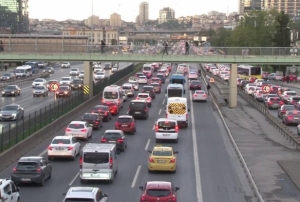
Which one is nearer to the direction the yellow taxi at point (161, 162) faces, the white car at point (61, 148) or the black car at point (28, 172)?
the white car

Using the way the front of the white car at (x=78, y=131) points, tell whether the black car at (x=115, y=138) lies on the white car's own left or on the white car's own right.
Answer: on the white car's own right

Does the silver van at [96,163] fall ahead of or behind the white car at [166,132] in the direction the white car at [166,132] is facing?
behind

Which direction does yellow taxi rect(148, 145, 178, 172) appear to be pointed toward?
away from the camera

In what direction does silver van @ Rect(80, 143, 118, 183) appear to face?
away from the camera

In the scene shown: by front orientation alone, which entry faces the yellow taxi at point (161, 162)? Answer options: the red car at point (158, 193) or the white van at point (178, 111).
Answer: the red car

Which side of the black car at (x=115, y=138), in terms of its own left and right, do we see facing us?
back

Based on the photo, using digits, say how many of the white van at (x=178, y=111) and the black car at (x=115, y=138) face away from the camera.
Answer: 2

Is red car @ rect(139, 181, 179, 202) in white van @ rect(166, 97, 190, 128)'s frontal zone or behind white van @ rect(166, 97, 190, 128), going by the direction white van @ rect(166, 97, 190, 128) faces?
behind

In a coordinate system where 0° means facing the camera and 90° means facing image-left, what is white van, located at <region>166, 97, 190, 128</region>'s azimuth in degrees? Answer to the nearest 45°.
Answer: approximately 180°

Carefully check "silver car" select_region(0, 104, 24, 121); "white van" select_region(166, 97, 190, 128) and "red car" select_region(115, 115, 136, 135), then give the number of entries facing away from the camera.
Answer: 2

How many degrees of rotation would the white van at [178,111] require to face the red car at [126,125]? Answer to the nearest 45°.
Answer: approximately 135° to its left

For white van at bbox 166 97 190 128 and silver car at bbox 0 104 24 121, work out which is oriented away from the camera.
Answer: the white van

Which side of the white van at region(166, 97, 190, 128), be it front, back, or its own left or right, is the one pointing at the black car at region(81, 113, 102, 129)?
left

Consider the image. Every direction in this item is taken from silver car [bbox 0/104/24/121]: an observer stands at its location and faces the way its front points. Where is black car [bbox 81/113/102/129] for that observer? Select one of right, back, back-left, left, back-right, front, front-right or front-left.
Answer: left

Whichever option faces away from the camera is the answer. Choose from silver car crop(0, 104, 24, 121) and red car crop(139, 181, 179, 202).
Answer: the red car

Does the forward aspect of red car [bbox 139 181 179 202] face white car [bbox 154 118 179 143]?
yes

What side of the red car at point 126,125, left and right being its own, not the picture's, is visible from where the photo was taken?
back
